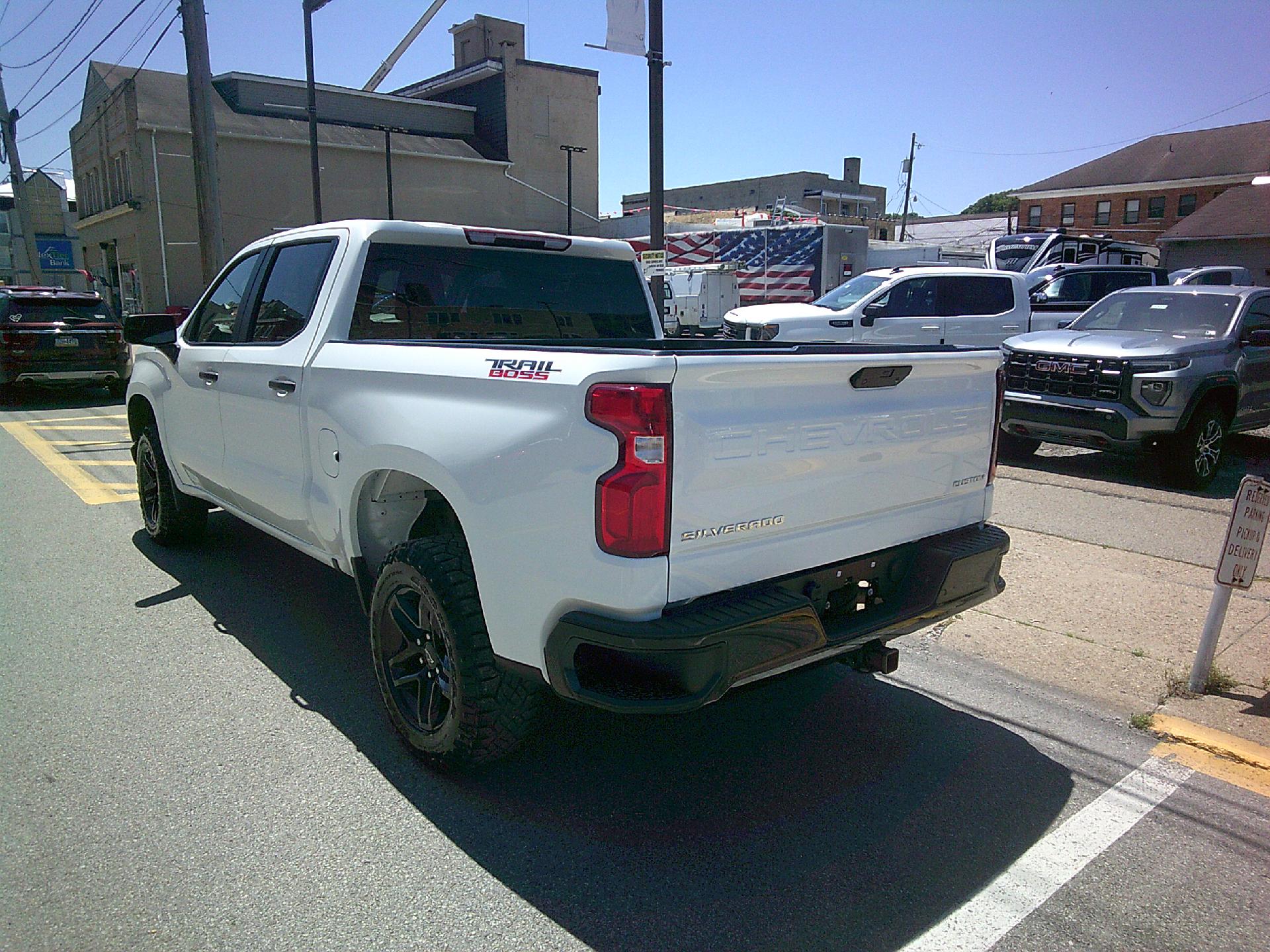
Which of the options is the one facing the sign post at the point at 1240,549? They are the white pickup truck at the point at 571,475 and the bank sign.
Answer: the bank sign

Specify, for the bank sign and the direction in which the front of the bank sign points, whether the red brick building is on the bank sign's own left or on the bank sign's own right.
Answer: on the bank sign's own left

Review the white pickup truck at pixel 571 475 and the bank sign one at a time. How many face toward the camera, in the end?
1

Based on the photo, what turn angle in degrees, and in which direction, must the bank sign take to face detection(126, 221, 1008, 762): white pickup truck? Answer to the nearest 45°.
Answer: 0° — it already faces it

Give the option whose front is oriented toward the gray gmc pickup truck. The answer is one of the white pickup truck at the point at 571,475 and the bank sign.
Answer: the bank sign

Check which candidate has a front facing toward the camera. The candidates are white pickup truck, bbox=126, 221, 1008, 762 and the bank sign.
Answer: the bank sign

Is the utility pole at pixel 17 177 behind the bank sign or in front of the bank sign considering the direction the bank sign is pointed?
in front

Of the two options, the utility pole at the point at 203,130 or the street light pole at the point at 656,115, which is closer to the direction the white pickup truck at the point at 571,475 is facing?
the utility pole

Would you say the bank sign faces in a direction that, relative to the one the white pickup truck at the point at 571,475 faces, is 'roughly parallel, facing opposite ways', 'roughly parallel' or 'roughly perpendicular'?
roughly parallel, facing opposite ways

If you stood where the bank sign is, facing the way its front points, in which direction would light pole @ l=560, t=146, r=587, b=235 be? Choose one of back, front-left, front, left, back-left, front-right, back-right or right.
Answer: front-left

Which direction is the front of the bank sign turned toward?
toward the camera

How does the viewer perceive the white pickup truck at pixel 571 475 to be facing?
facing away from the viewer and to the left of the viewer

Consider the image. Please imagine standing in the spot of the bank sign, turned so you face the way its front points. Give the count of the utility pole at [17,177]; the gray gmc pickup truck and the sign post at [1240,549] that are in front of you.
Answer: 3
